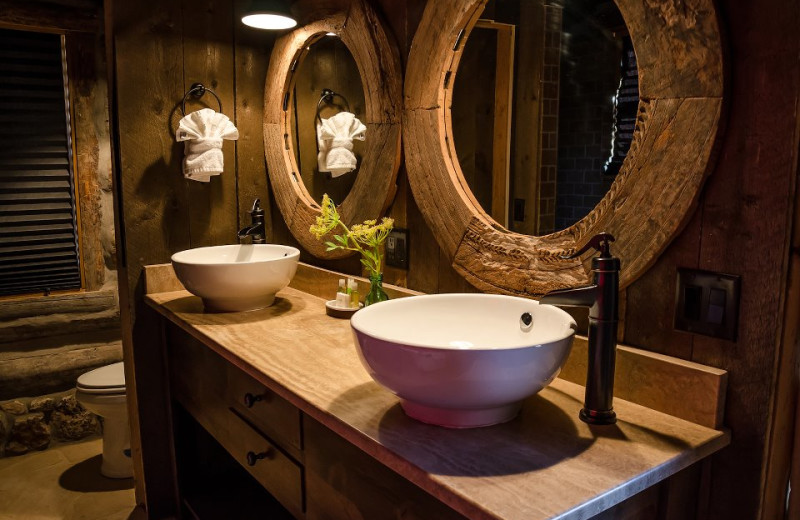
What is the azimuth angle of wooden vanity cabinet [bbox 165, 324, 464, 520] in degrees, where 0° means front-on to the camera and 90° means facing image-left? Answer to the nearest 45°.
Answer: approximately 45°

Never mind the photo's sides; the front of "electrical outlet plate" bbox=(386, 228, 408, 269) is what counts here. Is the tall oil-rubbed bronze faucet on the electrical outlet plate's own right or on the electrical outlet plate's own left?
on the electrical outlet plate's own left

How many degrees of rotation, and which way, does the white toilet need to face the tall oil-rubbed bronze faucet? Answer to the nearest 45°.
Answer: approximately 90° to its left

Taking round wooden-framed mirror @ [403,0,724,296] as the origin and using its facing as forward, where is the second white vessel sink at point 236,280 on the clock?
The second white vessel sink is roughly at 2 o'clock from the round wooden-framed mirror.

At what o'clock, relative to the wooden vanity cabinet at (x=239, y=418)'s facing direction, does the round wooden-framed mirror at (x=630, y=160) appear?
The round wooden-framed mirror is roughly at 9 o'clock from the wooden vanity cabinet.

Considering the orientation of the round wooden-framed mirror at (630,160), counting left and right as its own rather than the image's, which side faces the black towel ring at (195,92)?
right

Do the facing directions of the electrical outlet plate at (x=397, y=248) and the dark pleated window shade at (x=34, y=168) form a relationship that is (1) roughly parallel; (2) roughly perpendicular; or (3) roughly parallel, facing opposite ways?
roughly perpendicular

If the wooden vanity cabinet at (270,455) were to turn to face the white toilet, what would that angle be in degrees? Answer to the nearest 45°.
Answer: approximately 90° to its right
